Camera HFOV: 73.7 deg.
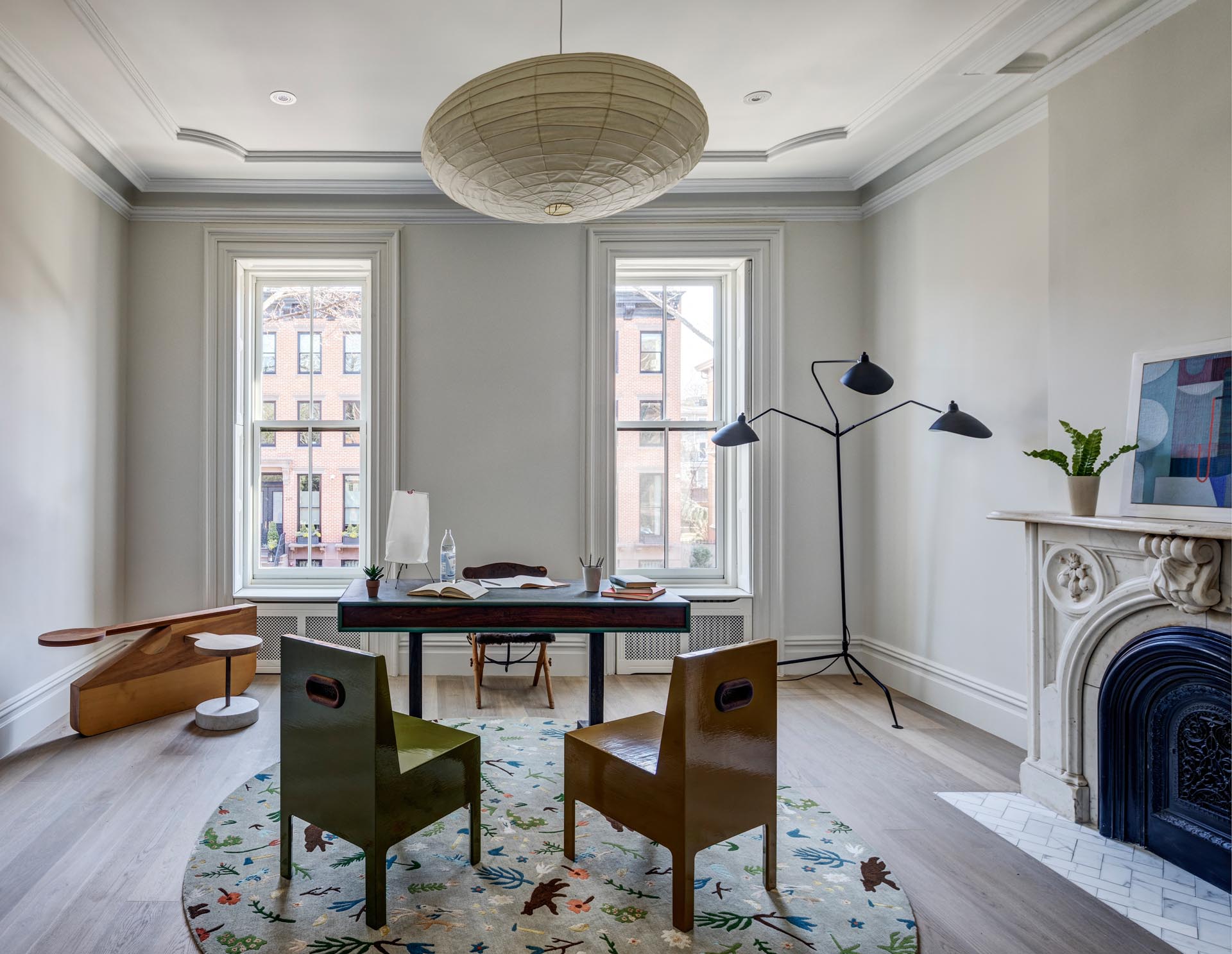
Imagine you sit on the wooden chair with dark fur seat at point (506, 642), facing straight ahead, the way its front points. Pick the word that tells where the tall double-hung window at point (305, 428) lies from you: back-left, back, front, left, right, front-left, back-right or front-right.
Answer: back-right

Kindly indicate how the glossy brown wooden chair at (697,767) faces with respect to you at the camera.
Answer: facing away from the viewer and to the left of the viewer

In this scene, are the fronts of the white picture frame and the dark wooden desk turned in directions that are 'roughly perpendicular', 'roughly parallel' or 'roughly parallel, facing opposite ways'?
roughly perpendicular

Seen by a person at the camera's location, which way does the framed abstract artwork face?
facing the viewer and to the left of the viewer

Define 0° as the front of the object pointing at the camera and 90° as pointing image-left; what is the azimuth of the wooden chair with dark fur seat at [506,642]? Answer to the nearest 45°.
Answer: approximately 0°

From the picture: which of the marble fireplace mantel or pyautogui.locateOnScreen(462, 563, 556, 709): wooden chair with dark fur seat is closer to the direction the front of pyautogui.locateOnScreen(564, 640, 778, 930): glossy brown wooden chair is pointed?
the wooden chair with dark fur seat

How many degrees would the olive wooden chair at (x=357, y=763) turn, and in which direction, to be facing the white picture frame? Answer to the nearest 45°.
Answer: approximately 45° to its right

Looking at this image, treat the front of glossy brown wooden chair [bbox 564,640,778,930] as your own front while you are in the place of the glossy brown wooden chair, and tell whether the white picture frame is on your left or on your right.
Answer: on your right

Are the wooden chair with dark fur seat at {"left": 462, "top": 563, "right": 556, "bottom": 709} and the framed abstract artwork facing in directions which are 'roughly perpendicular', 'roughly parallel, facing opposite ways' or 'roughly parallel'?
roughly perpendicular

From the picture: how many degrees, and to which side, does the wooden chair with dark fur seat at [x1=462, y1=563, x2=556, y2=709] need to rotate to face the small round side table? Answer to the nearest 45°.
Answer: approximately 90° to its right
